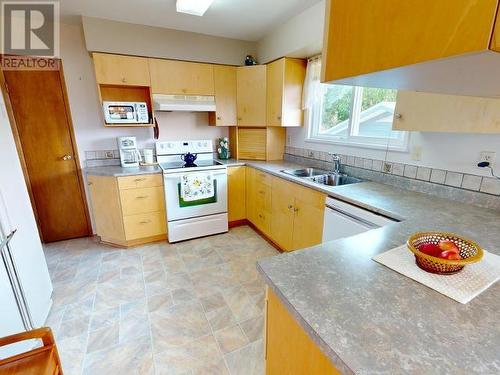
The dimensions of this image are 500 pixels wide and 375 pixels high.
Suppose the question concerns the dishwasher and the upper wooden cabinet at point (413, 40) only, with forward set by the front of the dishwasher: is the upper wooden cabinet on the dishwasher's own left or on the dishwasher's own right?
on the dishwasher's own left

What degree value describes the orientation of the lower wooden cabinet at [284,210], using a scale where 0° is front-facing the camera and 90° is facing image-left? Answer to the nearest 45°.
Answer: approximately 45°

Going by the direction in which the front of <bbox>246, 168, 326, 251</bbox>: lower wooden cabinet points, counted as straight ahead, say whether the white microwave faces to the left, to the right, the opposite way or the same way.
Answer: to the left

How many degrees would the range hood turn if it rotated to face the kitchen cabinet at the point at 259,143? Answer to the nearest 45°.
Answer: approximately 90° to its left

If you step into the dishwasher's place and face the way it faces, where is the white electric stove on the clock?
The white electric stove is roughly at 2 o'clock from the dishwasher.

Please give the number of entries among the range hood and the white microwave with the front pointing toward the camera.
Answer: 2

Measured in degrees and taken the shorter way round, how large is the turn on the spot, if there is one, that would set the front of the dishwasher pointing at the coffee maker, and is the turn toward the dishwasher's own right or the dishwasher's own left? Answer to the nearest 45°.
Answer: approximately 45° to the dishwasher's own right

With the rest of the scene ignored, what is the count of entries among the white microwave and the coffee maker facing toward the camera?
2
